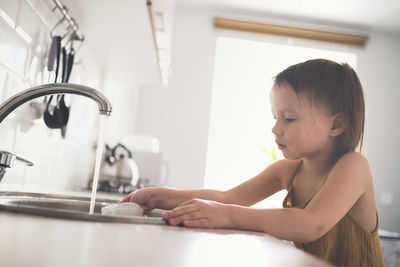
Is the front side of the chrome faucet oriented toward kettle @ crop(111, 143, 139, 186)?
no

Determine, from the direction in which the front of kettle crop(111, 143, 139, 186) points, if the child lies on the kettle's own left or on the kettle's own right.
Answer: on the kettle's own left

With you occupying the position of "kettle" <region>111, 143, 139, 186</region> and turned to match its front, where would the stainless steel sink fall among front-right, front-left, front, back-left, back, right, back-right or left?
left

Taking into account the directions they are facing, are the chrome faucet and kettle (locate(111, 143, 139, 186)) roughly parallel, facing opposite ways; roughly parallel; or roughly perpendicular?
roughly parallel, facing opposite ways

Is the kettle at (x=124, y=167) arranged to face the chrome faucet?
no

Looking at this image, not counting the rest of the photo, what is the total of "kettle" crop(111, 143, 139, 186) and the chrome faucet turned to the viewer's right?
1

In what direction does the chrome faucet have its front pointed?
to the viewer's right

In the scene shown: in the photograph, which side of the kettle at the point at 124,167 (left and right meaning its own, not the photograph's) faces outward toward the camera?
left

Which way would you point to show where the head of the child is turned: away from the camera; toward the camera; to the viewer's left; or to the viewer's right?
to the viewer's left

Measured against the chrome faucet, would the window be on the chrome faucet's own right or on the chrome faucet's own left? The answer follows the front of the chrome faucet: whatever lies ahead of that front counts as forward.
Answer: on the chrome faucet's own left

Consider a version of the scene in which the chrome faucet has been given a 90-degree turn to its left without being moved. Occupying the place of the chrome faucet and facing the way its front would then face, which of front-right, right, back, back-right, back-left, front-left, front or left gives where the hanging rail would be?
front
